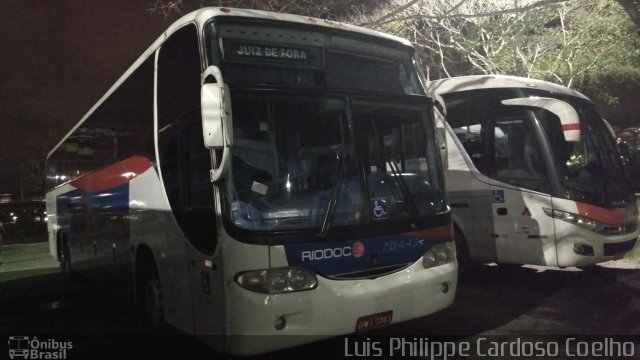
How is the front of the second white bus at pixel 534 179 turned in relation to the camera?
facing the viewer and to the right of the viewer

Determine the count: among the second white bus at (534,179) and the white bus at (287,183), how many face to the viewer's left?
0

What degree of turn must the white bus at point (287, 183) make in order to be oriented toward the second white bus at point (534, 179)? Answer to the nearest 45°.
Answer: approximately 90° to its left

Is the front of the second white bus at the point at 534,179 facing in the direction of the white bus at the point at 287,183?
no
